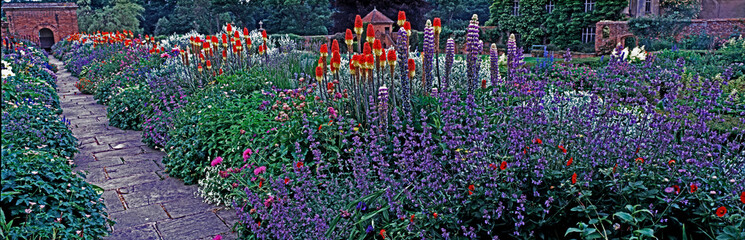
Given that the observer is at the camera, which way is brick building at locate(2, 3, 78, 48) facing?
facing the viewer

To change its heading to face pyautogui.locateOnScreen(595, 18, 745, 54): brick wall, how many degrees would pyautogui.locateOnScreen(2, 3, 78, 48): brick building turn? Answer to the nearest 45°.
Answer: approximately 45° to its left

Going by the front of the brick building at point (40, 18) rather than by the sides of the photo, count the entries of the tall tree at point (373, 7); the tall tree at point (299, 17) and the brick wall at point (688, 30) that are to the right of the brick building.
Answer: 0

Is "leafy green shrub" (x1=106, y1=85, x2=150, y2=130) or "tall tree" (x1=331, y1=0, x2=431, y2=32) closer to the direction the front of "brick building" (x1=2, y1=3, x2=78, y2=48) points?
the leafy green shrub

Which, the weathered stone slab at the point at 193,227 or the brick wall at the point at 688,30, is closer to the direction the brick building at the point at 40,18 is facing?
the weathered stone slab

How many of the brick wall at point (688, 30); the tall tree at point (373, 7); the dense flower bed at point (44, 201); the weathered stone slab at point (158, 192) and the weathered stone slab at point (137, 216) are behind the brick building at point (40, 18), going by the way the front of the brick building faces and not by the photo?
0

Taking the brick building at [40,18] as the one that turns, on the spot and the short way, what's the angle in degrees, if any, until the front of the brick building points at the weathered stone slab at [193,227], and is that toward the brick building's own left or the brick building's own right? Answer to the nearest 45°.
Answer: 0° — it already faces it

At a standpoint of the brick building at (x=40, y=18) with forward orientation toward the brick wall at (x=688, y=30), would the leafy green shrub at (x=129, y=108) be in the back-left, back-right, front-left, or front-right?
front-right

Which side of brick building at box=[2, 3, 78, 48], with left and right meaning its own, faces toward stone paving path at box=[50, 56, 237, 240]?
front

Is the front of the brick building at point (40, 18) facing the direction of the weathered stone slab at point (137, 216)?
yes

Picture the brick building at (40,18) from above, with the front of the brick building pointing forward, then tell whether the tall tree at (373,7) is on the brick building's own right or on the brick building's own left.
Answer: on the brick building's own left

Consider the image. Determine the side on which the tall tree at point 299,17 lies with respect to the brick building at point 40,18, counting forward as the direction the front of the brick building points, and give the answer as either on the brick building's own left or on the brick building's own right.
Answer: on the brick building's own left

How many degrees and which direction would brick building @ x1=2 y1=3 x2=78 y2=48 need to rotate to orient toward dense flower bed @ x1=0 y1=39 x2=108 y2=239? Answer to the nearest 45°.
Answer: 0° — it already faces it

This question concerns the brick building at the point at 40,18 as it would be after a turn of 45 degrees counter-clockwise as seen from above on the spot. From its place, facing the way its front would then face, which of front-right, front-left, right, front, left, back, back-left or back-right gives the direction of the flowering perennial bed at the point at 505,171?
front-right

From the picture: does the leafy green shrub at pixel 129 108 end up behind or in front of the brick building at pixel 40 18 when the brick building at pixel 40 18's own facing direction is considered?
in front

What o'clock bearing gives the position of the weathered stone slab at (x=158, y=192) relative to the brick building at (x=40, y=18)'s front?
The weathered stone slab is roughly at 12 o'clock from the brick building.

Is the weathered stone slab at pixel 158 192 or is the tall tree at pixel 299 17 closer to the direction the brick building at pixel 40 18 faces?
the weathered stone slab

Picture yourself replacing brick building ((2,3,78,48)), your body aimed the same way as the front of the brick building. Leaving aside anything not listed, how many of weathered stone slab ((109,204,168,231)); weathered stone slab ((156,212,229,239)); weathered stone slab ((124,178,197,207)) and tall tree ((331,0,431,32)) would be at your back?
0
